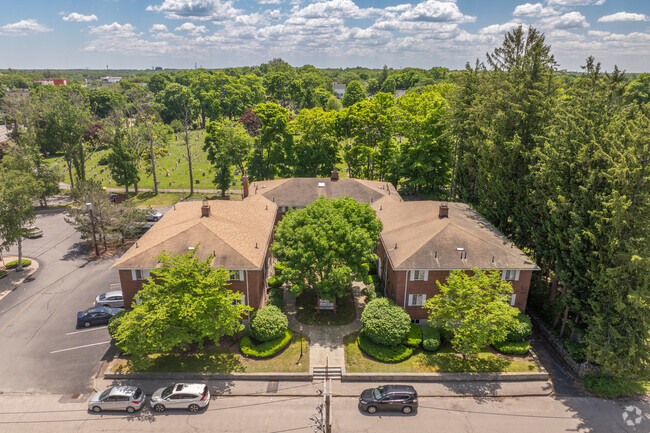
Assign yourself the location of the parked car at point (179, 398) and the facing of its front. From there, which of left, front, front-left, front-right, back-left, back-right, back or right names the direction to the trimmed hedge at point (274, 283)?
back-right

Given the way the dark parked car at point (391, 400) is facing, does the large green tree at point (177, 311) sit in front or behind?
in front

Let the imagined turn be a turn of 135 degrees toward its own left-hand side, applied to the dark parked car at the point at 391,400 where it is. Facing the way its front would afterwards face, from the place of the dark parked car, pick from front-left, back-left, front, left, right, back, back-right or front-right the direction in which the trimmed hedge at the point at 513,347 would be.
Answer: left

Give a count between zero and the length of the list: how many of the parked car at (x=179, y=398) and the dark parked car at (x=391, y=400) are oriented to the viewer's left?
2

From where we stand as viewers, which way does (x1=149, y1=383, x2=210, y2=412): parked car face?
facing to the left of the viewer

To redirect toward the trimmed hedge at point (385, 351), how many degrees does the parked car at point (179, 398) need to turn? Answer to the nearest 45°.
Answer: approximately 180°

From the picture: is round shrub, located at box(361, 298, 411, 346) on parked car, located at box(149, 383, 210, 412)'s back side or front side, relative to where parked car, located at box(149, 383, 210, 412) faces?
on the back side

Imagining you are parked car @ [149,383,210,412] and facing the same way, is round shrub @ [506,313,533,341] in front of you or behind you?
behind

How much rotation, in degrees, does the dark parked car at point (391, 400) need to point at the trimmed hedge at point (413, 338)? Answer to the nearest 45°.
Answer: approximately 90° to its right

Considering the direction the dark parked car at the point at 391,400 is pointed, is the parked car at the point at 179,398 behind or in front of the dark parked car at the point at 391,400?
in front

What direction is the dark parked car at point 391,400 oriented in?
to the viewer's left

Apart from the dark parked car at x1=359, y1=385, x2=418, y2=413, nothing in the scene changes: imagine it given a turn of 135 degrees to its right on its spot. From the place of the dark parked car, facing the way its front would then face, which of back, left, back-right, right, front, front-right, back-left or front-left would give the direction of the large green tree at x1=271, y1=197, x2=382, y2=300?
left
